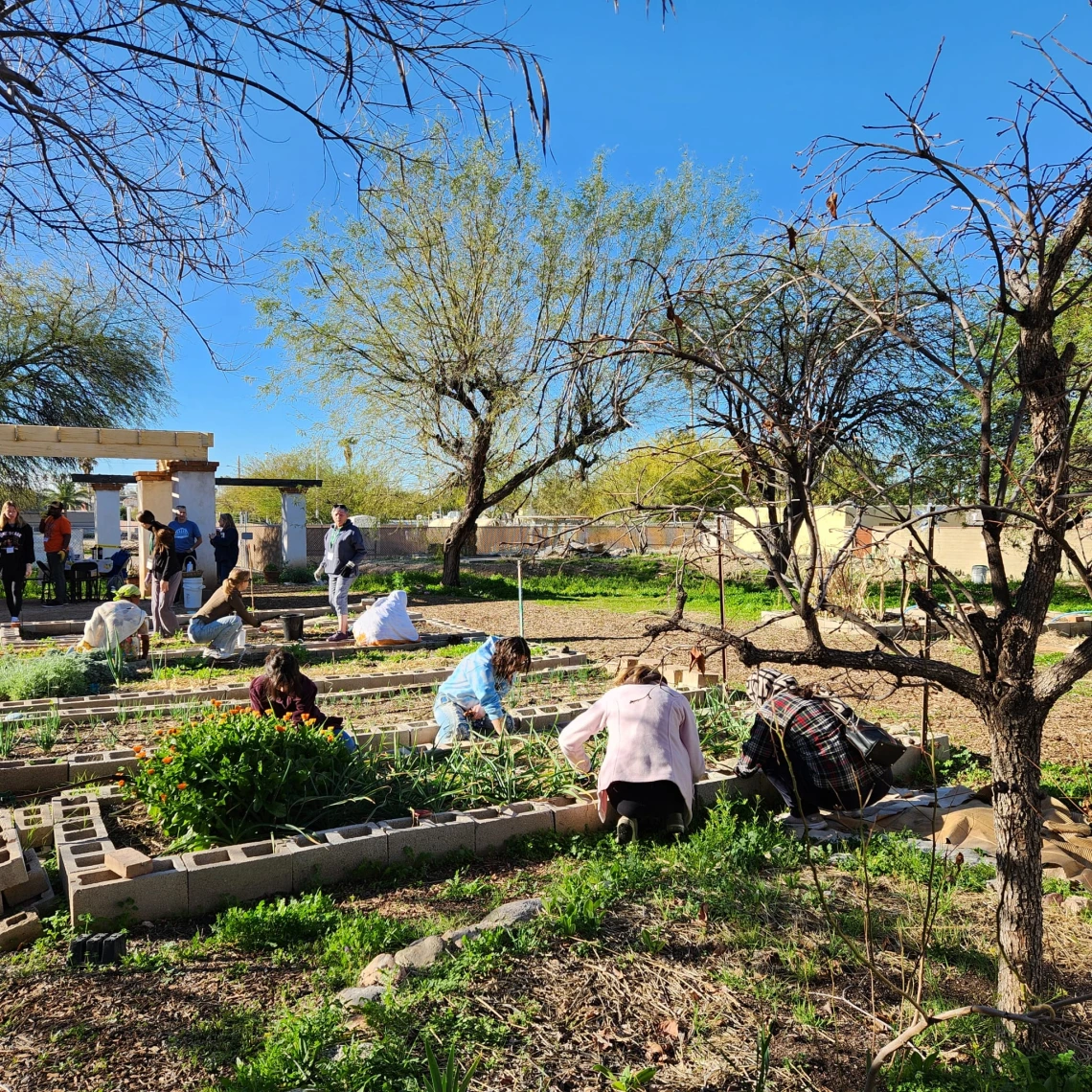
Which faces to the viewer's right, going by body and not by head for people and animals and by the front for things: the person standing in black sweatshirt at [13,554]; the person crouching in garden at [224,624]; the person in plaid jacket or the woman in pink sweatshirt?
the person crouching in garden

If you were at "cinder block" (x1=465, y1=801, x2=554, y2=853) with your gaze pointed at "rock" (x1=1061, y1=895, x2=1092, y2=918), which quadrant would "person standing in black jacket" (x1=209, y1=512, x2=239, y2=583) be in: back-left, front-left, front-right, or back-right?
back-left

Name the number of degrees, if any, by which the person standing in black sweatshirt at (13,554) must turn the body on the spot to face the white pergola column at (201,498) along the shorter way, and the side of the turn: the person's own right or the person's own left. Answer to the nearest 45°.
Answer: approximately 135° to the person's own left

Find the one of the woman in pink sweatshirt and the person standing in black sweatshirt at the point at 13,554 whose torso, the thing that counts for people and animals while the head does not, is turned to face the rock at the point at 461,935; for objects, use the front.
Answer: the person standing in black sweatshirt

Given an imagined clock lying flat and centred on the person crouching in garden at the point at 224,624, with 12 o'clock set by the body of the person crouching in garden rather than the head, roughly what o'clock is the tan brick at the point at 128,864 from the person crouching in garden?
The tan brick is roughly at 3 o'clock from the person crouching in garden.

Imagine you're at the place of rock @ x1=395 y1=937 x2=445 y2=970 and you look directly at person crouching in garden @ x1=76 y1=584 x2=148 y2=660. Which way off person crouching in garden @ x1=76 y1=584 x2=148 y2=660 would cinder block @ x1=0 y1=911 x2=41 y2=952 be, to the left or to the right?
left

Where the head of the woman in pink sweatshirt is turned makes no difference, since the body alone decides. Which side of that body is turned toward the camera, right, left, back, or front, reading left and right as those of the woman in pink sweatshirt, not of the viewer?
back

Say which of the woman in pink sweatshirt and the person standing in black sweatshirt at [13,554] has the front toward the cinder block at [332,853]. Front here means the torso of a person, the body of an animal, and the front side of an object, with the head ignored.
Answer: the person standing in black sweatshirt

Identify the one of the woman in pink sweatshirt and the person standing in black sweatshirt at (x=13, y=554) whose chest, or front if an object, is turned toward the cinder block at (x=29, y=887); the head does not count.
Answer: the person standing in black sweatshirt

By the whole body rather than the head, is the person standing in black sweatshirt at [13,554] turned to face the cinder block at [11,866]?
yes
